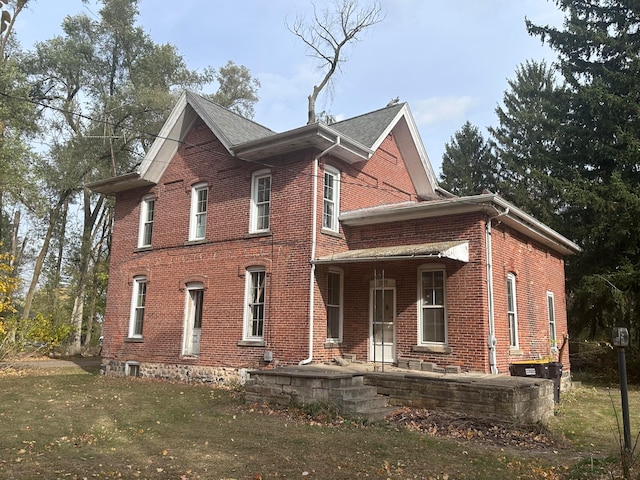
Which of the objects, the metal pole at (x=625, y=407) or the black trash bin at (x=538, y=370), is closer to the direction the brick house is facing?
the metal pole

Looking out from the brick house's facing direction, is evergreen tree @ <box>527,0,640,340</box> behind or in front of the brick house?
behind

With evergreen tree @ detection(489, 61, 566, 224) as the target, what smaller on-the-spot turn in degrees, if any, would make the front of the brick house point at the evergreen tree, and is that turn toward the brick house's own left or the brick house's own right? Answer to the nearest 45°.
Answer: approximately 180°

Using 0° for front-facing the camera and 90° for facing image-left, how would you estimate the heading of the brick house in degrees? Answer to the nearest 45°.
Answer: approximately 45°

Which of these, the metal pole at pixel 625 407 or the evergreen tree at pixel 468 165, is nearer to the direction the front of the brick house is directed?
the metal pole

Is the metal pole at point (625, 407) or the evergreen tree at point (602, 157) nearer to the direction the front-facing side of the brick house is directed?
the metal pole

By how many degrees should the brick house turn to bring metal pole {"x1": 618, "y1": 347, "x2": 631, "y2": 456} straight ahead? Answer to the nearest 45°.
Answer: approximately 90° to its left

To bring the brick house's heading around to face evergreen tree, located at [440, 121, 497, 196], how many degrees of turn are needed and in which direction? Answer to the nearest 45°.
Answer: approximately 180°
